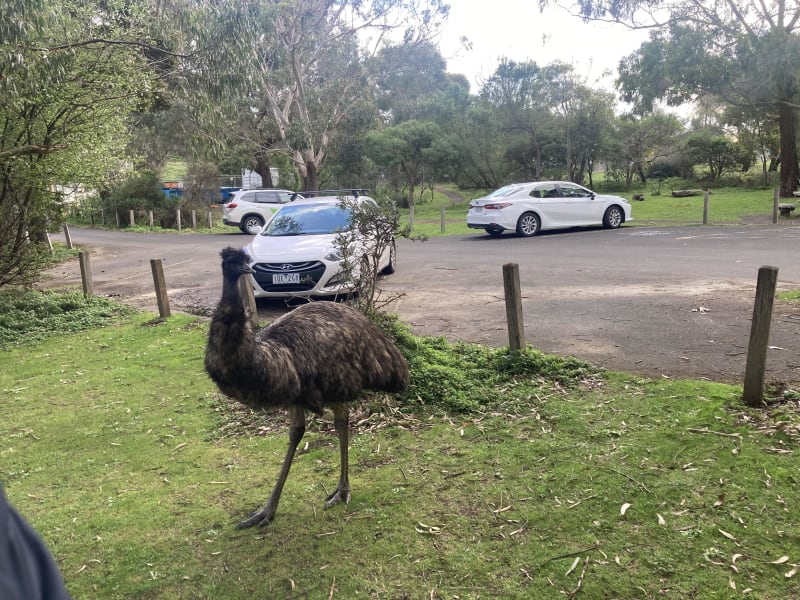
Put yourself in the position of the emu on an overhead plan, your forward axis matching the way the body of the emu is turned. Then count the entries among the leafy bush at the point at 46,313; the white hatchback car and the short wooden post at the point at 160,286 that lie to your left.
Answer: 0

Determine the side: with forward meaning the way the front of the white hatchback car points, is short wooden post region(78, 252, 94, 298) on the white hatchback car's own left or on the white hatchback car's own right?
on the white hatchback car's own right

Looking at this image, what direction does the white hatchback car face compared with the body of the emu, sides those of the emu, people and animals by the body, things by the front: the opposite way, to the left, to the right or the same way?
to the left

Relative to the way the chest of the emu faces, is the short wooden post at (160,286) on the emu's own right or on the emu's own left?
on the emu's own right

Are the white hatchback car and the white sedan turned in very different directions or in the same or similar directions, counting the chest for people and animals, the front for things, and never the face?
very different directions

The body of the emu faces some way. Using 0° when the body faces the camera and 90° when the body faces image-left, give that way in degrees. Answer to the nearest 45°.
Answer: approximately 45°

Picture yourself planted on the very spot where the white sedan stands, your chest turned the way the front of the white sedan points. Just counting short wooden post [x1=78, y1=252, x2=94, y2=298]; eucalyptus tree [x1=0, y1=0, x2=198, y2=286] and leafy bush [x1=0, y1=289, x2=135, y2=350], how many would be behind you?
3

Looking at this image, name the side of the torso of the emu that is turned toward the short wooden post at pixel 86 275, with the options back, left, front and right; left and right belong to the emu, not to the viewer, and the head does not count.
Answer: right

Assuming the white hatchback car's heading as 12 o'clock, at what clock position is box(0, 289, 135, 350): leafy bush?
The leafy bush is roughly at 2 o'clock from the white hatchback car.

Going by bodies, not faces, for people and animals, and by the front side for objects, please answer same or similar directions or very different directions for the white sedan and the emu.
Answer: very different directions

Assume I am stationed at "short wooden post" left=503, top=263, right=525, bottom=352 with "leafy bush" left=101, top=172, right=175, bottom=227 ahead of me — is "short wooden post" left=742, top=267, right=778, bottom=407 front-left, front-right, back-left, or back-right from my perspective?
back-right

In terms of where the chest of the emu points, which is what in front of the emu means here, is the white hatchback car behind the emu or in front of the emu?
behind

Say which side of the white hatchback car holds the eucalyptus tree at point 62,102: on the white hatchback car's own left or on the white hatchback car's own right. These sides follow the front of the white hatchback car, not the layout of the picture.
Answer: on the white hatchback car's own right

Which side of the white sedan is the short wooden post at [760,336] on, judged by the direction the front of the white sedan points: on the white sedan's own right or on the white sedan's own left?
on the white sedan's own right

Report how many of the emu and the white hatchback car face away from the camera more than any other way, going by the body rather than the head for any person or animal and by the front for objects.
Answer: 0

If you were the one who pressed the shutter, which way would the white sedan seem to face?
facing away from the viewer and to the right of the viewer
